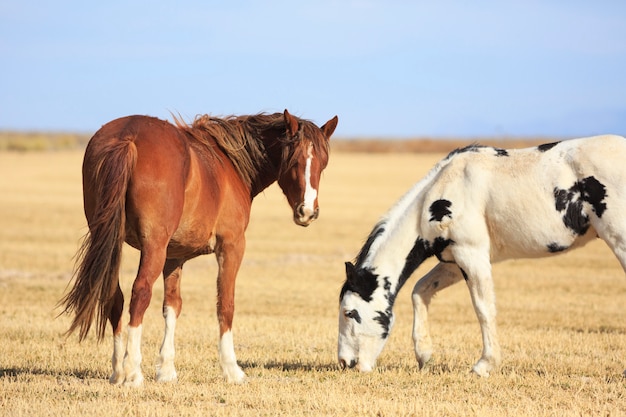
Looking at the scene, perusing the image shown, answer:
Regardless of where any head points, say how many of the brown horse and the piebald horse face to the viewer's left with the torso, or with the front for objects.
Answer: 1

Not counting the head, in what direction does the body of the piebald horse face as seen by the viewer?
to the viewer's left

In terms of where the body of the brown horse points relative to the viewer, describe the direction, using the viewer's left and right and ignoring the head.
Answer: facing away from the viewer and to the right of the viewer

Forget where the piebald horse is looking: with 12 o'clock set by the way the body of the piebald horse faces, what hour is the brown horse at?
The brown horse is roughly at 11 o'clock from the piebald horse.

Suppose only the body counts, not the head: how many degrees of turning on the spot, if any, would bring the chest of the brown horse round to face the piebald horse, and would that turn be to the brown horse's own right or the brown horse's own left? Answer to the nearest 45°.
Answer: approximately 45° to the brown horse's own right
